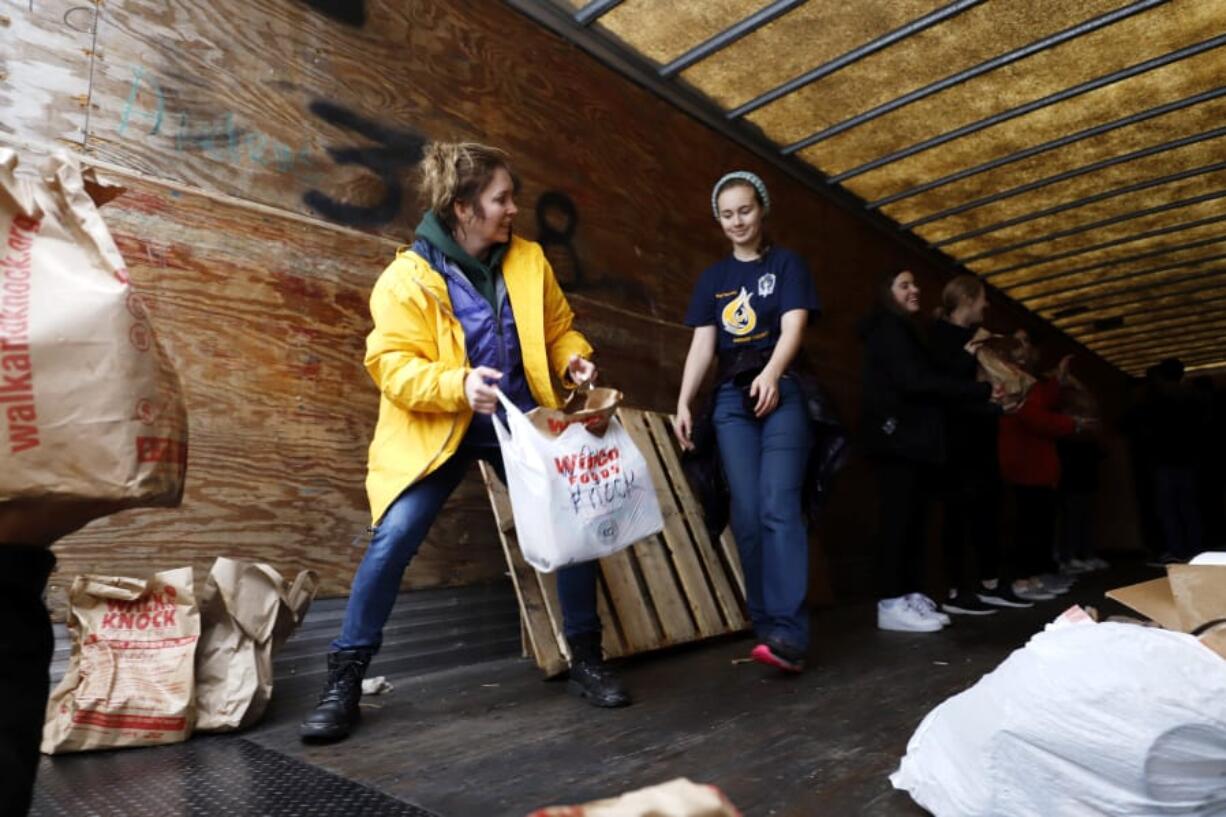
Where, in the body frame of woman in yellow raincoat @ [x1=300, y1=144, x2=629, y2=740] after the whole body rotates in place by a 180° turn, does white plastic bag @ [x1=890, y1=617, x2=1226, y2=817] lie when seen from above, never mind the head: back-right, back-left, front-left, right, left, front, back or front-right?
back

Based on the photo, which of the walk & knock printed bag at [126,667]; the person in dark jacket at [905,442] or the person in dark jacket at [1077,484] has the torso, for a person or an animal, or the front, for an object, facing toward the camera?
the walk & knock printed bag

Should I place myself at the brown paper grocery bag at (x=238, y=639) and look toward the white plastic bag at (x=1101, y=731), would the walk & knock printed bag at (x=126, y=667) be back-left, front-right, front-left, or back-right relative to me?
back-right

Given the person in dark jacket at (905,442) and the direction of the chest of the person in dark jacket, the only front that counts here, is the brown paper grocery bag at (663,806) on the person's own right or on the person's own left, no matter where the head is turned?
on the person's own right

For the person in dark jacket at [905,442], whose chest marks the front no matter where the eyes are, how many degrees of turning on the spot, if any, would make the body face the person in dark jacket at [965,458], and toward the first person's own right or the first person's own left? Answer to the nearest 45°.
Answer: approximately 45° to the first person's own left

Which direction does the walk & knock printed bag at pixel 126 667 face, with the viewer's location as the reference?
facing the viewer
